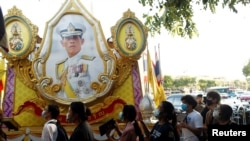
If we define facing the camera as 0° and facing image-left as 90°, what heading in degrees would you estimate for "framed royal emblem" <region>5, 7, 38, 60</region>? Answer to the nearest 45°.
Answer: approximately 0°

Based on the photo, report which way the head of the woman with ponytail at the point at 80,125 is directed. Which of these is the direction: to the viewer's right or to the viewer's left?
to the viewer's left

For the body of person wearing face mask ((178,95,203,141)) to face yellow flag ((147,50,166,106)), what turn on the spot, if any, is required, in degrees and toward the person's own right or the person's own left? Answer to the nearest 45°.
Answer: approximately 90° to the person's own right

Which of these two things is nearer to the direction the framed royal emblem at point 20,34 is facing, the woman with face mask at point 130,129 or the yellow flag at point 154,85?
the woman with face mask

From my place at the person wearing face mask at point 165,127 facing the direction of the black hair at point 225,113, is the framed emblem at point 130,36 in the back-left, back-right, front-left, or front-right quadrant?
back-left

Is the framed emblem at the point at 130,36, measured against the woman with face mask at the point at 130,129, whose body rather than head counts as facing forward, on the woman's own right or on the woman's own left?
on the woman's own right

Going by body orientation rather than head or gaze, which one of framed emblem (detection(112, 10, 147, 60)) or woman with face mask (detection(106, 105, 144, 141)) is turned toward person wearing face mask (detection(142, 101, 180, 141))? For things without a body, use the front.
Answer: the framed emblem

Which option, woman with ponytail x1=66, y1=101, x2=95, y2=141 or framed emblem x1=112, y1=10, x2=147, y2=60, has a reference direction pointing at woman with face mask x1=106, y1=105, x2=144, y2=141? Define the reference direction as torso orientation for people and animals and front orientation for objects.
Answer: the framed emblem

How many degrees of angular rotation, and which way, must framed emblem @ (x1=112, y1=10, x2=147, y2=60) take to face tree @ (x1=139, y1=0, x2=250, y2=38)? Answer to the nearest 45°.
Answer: approximately 45° to its left

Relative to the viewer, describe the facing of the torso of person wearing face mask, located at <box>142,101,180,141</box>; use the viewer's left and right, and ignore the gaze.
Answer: facing to the left of the viewer

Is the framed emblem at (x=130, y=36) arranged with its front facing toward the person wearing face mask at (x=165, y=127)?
yes
